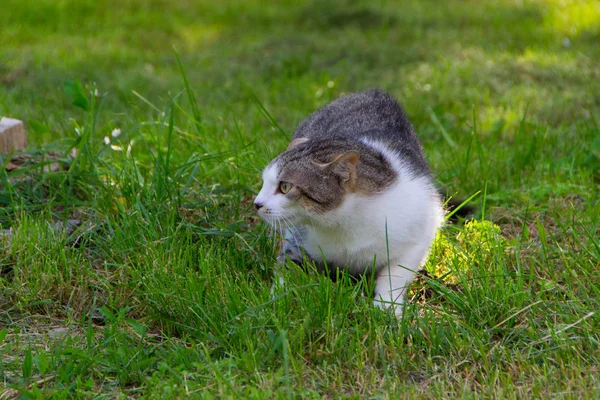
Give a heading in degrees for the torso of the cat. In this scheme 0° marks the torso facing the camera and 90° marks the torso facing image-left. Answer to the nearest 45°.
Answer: approximately 45°

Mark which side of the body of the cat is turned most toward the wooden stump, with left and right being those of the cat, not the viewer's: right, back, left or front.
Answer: right
